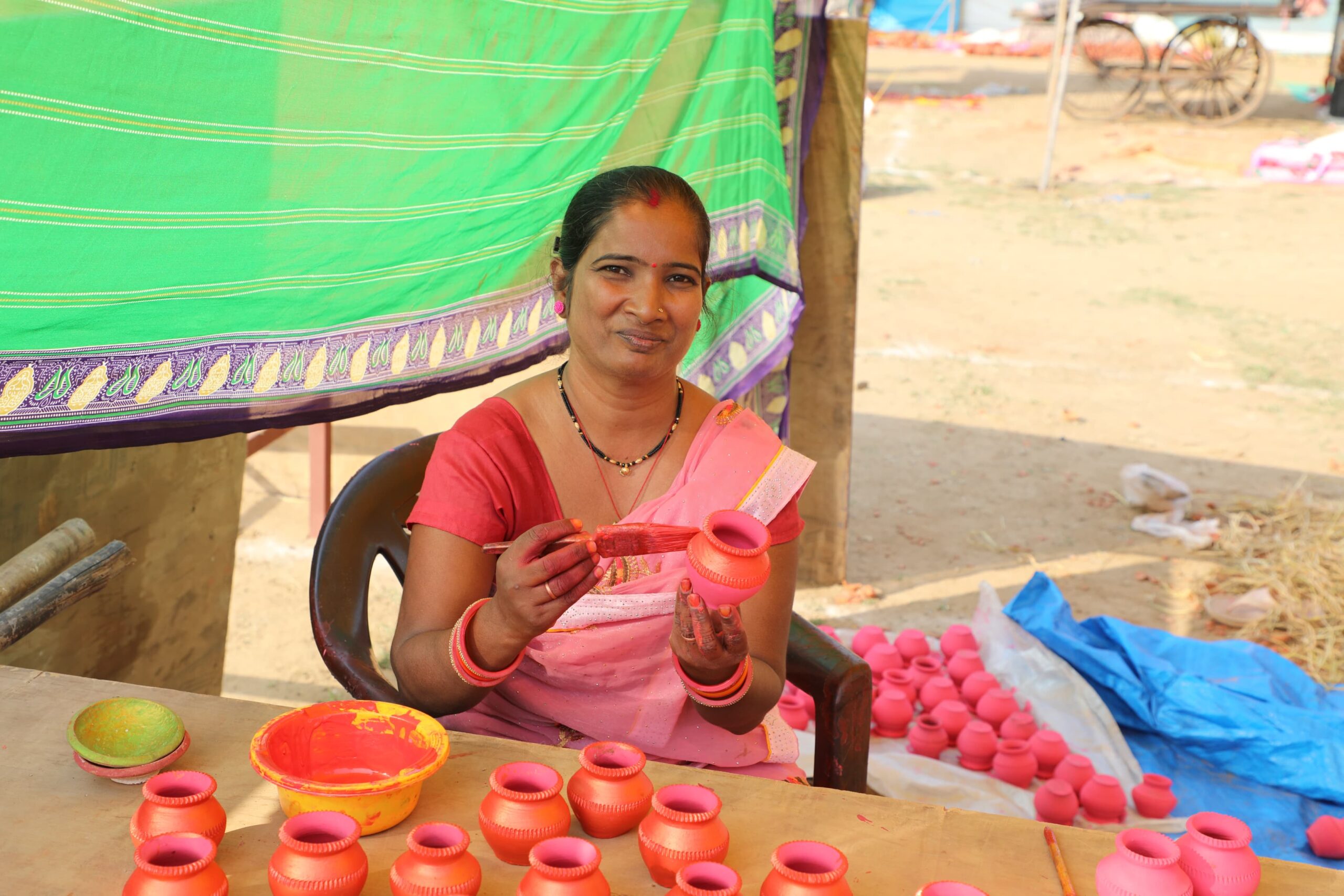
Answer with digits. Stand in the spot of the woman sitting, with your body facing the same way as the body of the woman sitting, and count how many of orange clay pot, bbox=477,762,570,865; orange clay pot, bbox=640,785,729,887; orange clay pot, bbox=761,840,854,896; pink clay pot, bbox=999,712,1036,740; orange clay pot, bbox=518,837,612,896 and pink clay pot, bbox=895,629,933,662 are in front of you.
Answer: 4

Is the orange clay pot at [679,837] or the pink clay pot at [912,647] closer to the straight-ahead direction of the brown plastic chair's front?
the orange clay pot

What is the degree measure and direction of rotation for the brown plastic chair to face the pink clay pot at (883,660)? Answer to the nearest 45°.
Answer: approximately 90° to its left

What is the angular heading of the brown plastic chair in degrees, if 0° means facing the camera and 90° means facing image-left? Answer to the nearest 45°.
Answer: approximately 315°

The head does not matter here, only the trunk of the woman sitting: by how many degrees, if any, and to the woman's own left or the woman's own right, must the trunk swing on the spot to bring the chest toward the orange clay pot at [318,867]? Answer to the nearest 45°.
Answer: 0° — they already face it

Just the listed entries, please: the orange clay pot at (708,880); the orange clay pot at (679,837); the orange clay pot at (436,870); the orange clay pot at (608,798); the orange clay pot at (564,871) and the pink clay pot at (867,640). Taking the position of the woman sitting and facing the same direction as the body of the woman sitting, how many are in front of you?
5
